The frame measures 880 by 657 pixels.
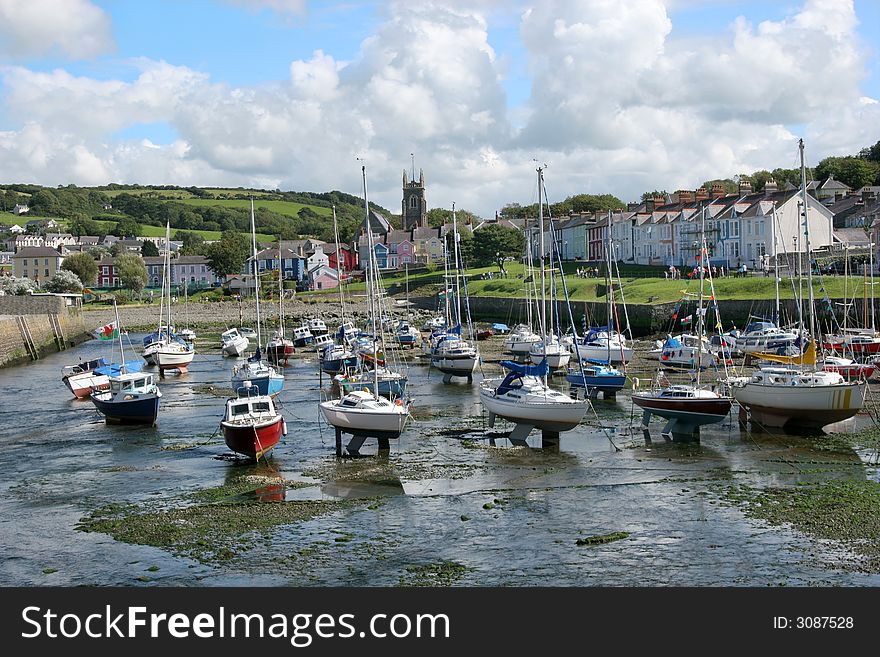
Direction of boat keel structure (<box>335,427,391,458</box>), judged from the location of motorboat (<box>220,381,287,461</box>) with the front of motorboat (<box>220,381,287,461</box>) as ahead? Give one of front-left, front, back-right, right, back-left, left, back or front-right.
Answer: left

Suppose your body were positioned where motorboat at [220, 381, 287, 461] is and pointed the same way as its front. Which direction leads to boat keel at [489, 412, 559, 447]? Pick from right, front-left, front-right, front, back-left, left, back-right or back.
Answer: left
